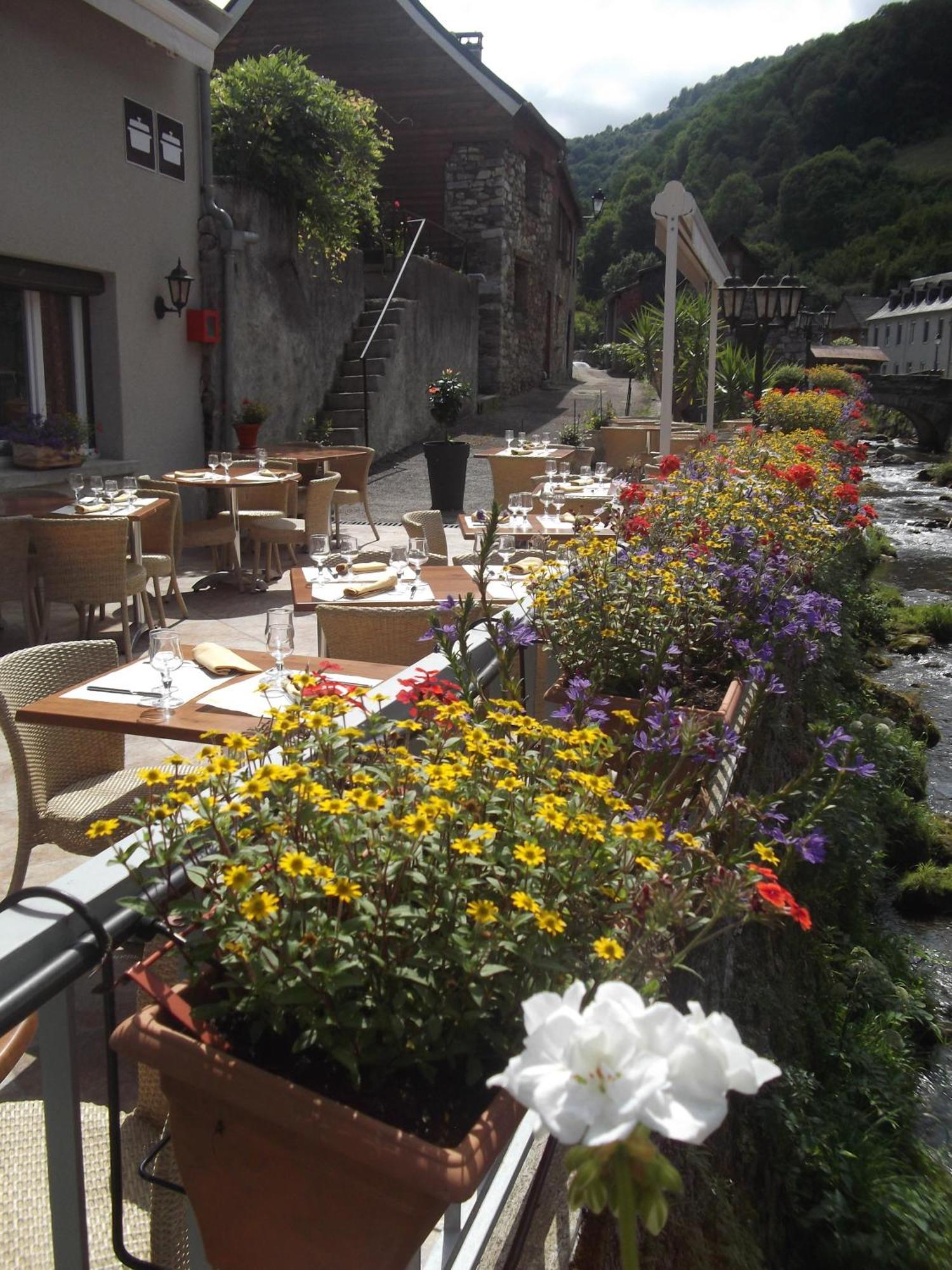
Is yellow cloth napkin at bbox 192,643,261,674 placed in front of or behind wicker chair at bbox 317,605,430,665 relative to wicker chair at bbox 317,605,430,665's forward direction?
behind

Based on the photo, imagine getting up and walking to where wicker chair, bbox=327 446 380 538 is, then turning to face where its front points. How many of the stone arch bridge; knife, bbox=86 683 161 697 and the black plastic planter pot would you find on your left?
1

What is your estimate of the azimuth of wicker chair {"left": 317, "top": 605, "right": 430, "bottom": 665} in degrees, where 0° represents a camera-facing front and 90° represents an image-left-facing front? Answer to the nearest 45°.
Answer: approximately 180°

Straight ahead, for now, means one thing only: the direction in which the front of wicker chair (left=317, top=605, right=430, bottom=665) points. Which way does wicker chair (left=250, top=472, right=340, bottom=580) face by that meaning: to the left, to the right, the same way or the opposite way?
to the left

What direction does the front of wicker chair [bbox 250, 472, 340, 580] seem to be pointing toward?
to the viewer's left

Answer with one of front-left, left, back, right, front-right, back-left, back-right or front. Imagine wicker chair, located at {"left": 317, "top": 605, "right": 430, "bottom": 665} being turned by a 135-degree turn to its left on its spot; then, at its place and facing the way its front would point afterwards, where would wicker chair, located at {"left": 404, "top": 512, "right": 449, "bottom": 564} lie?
back-right

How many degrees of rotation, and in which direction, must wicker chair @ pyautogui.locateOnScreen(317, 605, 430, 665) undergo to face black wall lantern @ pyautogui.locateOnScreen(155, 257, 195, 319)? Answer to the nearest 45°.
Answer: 0° — it already faces it

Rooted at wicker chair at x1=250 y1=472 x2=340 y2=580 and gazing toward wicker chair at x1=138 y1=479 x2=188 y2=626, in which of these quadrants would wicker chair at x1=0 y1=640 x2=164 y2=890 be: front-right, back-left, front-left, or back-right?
front-left

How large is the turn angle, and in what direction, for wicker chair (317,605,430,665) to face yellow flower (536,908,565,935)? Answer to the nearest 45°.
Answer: approximately 180°

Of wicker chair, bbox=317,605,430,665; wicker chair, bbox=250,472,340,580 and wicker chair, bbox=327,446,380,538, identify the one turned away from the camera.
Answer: wicker chair, bbox=317,605,430,665

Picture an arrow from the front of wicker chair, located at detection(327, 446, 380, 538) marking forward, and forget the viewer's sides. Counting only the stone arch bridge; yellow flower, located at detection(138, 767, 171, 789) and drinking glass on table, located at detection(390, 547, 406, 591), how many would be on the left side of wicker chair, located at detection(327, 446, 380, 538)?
2

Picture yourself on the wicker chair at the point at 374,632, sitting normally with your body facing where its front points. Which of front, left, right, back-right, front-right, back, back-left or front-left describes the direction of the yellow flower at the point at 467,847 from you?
back

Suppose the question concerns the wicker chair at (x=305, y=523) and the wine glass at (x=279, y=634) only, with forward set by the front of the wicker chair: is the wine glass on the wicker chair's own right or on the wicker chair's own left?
on the wicker chair's own left

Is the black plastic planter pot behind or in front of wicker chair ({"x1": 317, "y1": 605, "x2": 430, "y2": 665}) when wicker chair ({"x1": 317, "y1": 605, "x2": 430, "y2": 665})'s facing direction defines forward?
in front

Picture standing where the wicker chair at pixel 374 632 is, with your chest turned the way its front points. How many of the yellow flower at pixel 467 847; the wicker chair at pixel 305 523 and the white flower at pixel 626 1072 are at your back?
2

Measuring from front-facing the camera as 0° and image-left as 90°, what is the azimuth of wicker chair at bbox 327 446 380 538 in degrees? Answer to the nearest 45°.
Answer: approximately 90°

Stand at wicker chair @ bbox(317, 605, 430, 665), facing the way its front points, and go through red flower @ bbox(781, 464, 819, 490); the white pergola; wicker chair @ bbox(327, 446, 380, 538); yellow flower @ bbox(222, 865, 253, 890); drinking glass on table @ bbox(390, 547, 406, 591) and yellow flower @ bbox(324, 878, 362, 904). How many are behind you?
2

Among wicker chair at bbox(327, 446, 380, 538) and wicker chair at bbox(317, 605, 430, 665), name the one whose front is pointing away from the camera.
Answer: wicker chair at bbox(317, 605, 430, 665)

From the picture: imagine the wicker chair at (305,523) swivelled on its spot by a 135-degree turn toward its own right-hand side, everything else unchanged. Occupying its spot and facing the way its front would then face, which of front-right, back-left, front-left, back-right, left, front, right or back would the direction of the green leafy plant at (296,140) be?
front-left

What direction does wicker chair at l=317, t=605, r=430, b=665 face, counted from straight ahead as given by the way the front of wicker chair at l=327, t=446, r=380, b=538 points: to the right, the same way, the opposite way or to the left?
to the right
